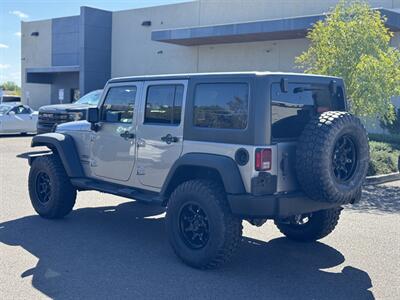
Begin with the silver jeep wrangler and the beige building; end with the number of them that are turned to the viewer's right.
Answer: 0

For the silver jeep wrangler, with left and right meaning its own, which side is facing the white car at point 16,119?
front

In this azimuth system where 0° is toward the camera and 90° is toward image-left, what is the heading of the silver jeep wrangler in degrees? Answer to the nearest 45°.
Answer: approximately 135°

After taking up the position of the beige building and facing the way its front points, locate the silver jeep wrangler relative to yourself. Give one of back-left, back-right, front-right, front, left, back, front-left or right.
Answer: front-left

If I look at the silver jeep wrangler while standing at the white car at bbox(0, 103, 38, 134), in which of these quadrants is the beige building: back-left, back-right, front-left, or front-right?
back-left

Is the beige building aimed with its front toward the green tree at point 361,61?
no

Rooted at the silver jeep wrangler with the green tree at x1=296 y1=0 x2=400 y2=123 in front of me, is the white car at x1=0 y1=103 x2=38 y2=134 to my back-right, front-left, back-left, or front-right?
front-left

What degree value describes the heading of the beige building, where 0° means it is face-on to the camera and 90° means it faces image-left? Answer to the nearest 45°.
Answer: approximately 45°

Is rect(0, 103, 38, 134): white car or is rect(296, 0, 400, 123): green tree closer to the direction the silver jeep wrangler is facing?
the white car

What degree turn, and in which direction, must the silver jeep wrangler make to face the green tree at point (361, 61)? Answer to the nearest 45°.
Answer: approximately 90° to its right
